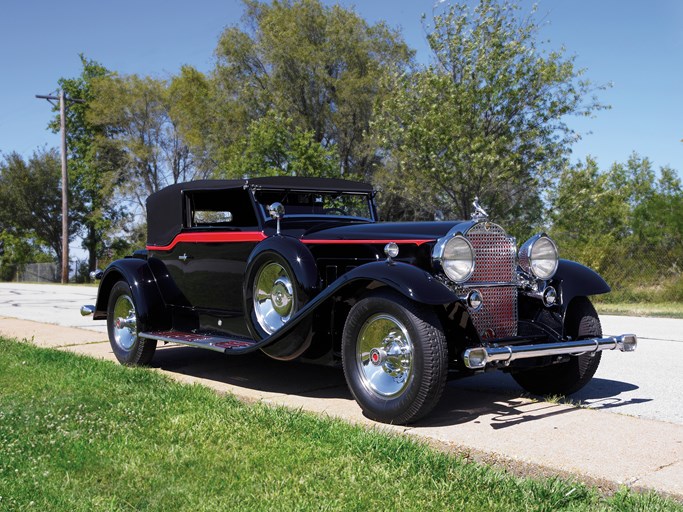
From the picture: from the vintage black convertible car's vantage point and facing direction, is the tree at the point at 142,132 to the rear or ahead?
to the rear

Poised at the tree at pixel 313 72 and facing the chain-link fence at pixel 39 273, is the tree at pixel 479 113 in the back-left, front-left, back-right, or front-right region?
back-left

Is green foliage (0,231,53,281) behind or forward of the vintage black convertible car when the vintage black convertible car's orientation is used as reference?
behind

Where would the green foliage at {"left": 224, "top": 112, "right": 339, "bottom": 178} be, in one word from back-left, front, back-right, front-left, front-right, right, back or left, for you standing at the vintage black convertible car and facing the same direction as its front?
back-left

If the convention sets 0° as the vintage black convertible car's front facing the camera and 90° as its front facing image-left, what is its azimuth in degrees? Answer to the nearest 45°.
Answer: approximately 315°

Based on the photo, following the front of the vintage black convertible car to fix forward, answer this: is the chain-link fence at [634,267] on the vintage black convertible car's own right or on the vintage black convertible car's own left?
on the vintage black convertible car's own left

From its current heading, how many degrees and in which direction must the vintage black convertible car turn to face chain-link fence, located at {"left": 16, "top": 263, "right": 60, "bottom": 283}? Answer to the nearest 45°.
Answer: approximately 180°

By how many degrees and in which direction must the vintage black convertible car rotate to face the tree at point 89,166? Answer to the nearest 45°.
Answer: approximately 180°

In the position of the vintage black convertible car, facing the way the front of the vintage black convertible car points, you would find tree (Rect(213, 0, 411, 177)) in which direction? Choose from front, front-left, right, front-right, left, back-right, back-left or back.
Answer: back-left

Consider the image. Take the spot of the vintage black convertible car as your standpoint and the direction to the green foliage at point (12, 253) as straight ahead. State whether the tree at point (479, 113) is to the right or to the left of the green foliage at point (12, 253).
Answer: right
